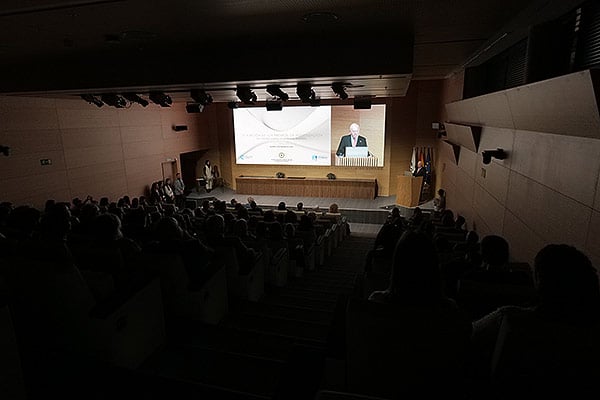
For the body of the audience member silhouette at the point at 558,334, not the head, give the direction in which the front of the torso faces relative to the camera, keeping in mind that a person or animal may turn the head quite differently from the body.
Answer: away from the camera

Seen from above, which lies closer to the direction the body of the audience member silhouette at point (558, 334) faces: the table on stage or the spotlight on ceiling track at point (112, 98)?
the table on stage

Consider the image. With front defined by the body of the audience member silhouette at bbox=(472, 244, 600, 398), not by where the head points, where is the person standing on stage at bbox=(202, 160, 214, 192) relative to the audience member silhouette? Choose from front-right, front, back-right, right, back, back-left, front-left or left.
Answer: front-left

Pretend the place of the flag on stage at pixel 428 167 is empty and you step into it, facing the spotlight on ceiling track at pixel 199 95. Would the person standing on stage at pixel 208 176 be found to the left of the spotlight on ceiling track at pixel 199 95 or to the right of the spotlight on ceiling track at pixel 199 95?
right

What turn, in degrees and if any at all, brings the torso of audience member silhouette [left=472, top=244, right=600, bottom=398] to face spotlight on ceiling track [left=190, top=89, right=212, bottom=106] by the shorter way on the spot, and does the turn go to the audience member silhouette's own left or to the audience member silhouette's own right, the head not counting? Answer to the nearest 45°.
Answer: approximately 45° to the audience member silhouette's own left

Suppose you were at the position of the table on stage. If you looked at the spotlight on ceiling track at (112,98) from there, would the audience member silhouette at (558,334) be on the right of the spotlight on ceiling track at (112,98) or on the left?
left

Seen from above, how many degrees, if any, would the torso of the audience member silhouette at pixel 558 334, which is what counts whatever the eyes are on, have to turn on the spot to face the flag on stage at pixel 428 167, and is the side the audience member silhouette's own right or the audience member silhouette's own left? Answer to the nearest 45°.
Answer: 0° — they already face it

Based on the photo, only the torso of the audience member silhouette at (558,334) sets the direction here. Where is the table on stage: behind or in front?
in front

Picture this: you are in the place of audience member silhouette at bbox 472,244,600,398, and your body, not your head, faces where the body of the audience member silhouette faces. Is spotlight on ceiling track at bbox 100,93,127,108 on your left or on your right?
on your left
